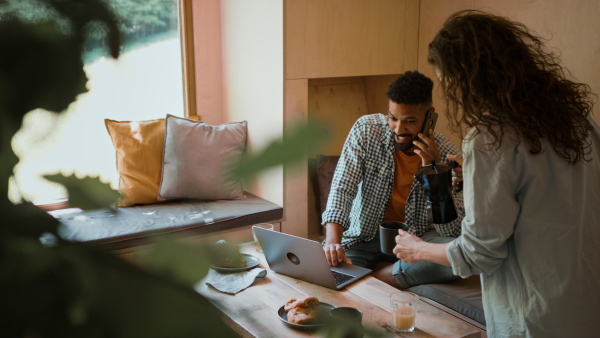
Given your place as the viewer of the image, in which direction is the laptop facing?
facing away from the viewer and to the right of the viewer

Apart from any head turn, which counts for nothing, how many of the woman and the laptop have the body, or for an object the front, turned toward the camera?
0

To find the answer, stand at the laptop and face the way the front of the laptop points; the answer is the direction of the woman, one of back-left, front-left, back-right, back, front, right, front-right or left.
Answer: right

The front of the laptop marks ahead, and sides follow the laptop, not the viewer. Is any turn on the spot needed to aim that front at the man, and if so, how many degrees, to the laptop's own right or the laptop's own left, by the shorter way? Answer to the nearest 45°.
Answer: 0° — it already faces them

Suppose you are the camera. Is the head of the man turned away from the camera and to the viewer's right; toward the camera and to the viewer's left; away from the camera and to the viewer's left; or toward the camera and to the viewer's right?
toward the camera and to the viewer's left

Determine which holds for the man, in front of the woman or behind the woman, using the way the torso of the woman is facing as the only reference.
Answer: in front

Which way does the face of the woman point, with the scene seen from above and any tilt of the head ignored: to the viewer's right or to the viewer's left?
to the viewer's left

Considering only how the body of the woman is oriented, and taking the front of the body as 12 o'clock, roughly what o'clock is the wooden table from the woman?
The wooden table is roughly at 11 o'clock from the woman.

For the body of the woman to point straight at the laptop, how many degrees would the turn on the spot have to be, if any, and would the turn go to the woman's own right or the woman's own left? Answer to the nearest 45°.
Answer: approximately 45° to the woman's own left

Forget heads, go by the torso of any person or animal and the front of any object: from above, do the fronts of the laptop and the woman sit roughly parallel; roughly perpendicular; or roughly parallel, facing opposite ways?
roughly perpendicular
